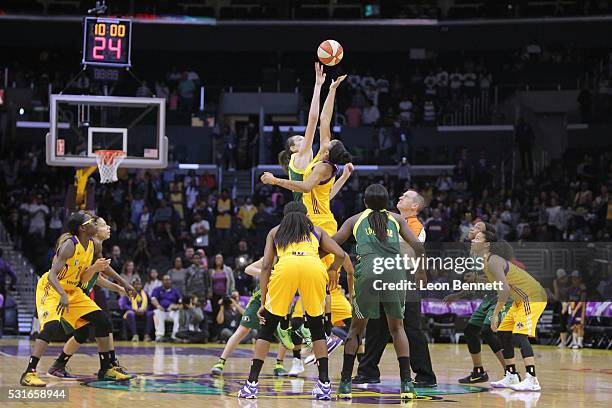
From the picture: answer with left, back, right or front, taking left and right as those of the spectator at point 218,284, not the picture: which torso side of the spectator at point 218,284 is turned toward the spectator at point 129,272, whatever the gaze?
right

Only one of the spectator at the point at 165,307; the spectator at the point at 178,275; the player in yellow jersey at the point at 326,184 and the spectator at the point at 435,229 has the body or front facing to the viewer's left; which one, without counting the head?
the player in yellow jersey

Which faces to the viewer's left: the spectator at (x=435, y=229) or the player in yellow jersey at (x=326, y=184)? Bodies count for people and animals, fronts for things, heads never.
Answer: the player in yellow jersey

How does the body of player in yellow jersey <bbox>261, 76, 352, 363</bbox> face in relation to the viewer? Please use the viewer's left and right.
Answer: facing to the left of the viewer

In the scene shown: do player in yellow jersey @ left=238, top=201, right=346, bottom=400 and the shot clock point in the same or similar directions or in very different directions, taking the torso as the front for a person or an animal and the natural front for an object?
very different directions

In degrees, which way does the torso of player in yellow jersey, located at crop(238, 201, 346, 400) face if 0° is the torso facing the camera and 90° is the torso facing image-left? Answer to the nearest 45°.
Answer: approximately 180°

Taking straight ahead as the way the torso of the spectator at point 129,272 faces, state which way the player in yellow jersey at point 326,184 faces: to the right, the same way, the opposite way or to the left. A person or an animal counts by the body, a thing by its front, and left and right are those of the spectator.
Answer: to the right

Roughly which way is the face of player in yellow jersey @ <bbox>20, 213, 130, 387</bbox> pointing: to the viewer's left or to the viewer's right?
to the viewer's right

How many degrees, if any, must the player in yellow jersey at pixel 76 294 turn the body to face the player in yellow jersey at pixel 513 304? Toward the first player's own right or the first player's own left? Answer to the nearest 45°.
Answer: approximately 45° to the first player's own left
